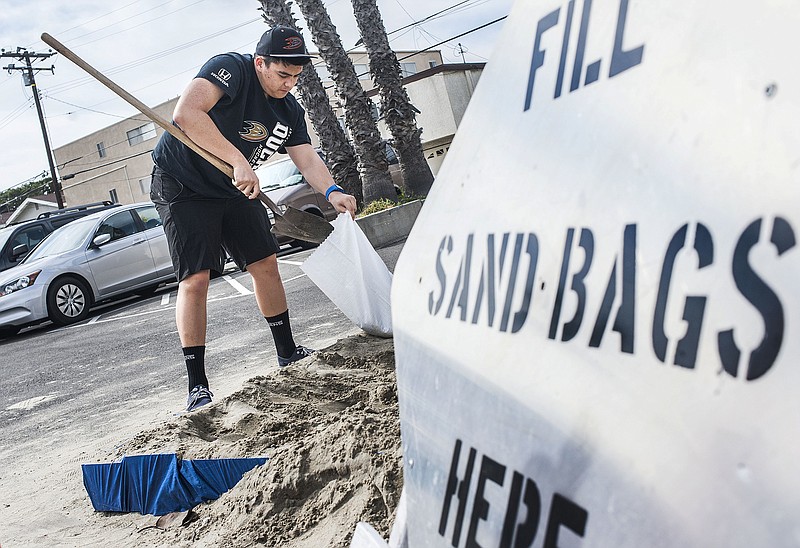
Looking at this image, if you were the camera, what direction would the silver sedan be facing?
facing the viewer and to the left of the viewer

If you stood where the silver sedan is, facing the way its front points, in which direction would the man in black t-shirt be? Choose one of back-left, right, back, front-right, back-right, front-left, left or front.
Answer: front-left

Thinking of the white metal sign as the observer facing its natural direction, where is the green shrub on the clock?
The green shrub is roughly at 4 o'clock from the white metal sign.

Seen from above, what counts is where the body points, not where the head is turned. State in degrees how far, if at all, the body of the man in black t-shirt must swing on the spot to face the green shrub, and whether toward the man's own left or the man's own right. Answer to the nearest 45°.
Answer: approximately 135° to the man's own left

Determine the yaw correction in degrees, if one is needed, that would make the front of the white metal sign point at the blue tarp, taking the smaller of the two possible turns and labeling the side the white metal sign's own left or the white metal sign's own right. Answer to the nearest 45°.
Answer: approximately 90° to the white metal sign's own right

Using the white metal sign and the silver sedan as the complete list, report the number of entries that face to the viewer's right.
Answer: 0

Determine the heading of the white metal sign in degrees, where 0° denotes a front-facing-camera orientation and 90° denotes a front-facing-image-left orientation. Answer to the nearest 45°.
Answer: approximately 45°

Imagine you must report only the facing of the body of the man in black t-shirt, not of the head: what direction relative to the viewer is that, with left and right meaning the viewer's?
facing the viewer and to the right of the viewer

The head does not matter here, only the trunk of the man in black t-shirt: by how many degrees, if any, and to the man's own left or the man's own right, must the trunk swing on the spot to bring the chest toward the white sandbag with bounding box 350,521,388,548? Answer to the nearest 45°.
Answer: approximately 45° to the man's own right

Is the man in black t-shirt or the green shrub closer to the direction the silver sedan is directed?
the man in black t-shirt

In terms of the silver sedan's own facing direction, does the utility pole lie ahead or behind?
behind

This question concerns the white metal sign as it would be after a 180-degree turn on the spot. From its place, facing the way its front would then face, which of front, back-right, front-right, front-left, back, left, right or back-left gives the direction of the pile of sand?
left

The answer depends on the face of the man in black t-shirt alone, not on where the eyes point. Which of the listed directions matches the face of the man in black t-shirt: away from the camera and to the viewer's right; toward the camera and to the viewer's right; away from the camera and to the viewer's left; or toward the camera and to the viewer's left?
toward the camera and to the viewer's right

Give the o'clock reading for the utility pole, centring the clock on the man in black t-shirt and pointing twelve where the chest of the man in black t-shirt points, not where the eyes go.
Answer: The utility pole is roughly at 7 o'clock from the man in black t-shirt.

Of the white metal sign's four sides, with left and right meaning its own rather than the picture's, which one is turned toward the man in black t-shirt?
right
